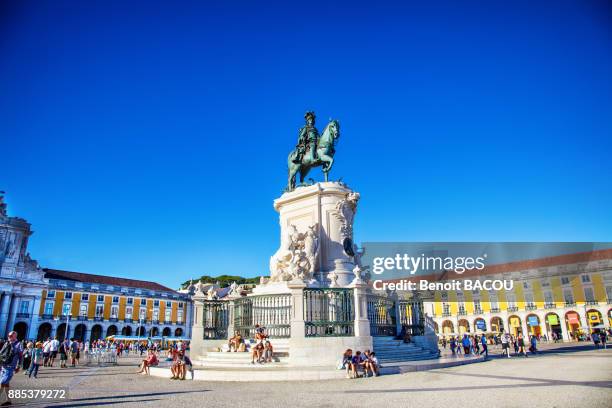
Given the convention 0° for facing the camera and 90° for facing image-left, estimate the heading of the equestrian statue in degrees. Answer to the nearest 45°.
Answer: approximately 315°

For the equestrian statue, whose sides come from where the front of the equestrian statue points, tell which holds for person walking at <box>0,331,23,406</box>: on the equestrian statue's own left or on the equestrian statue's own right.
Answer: on the equestrian statue's own right
